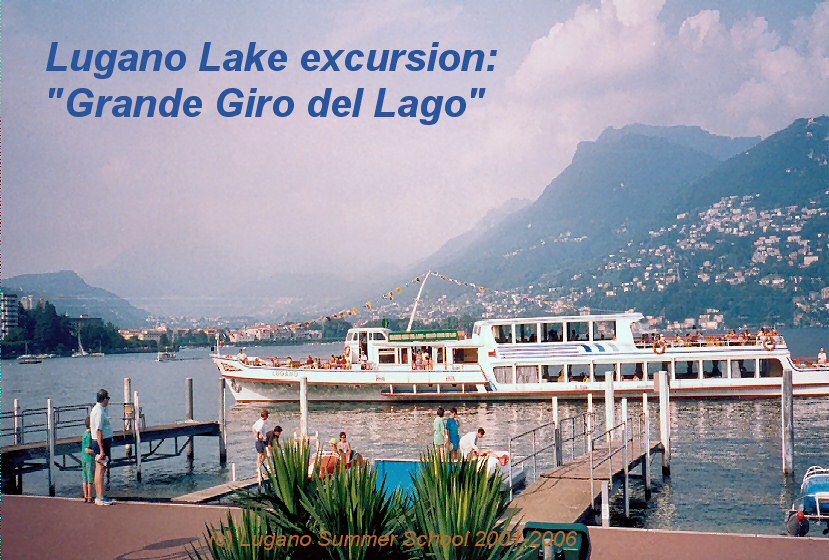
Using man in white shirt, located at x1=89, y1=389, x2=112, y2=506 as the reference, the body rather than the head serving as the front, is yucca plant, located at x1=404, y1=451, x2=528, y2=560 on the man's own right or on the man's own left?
on the man's own right

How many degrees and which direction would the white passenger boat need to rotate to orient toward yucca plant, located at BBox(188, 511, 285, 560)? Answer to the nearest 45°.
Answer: approximately 90° to its left

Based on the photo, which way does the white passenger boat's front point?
to the viewer's left

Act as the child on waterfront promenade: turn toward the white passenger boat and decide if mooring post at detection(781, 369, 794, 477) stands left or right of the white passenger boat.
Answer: right

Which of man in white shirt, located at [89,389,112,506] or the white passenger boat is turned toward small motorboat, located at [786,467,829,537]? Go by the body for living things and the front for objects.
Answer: the man in white shirt

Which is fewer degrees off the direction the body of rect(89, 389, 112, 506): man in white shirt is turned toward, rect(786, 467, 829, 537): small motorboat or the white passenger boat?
the small motorboat

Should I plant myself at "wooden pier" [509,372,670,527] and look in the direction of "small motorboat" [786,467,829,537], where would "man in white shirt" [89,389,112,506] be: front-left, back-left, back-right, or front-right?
back-right

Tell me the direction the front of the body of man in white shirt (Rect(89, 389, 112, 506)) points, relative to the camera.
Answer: to the viewer's right
